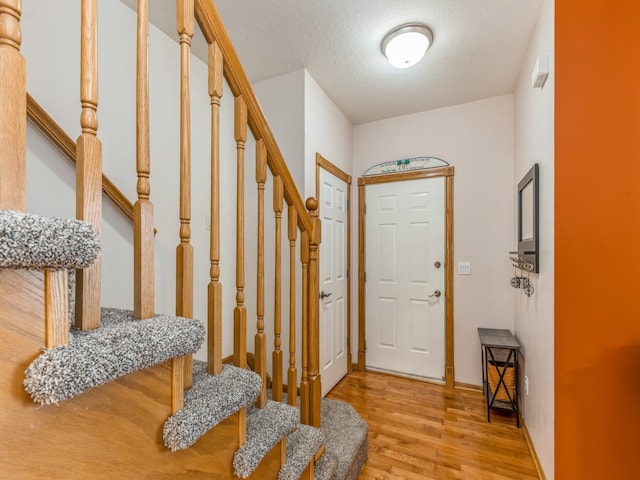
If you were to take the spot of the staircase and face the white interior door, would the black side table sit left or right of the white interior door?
right

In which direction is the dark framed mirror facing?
to the viewer's left

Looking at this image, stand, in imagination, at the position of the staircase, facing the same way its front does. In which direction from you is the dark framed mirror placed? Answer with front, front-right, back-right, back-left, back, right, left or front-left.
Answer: front-right

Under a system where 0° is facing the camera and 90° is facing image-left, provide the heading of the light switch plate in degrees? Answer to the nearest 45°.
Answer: approximately 0°

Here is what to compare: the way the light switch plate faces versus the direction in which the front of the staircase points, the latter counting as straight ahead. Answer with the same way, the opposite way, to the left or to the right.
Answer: the opposite way

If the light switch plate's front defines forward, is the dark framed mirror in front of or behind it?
in front

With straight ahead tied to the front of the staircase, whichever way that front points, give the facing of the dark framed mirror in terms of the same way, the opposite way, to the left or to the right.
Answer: to the left

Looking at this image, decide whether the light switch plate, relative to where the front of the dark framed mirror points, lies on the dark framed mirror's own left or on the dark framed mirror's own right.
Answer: on the dark framed mirror's own right

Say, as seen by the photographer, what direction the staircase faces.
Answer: facing away from the viewer and to the right of the viewer

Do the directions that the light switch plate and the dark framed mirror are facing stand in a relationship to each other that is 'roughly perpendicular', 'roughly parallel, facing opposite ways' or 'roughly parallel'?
roughly perpendicular

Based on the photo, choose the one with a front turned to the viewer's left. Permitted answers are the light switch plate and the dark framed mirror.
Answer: the dark framed mirror
